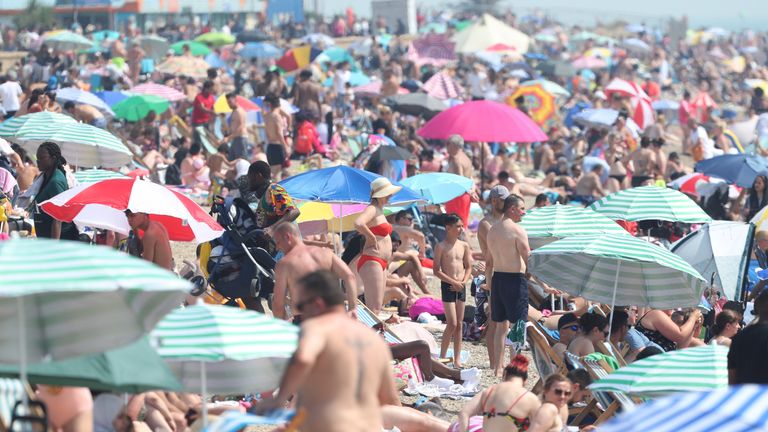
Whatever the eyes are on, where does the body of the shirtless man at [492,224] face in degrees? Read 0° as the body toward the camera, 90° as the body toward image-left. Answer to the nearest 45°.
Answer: approximately 315°

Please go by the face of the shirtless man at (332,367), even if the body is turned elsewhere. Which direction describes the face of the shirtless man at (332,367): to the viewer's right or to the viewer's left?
to the viewer's left
